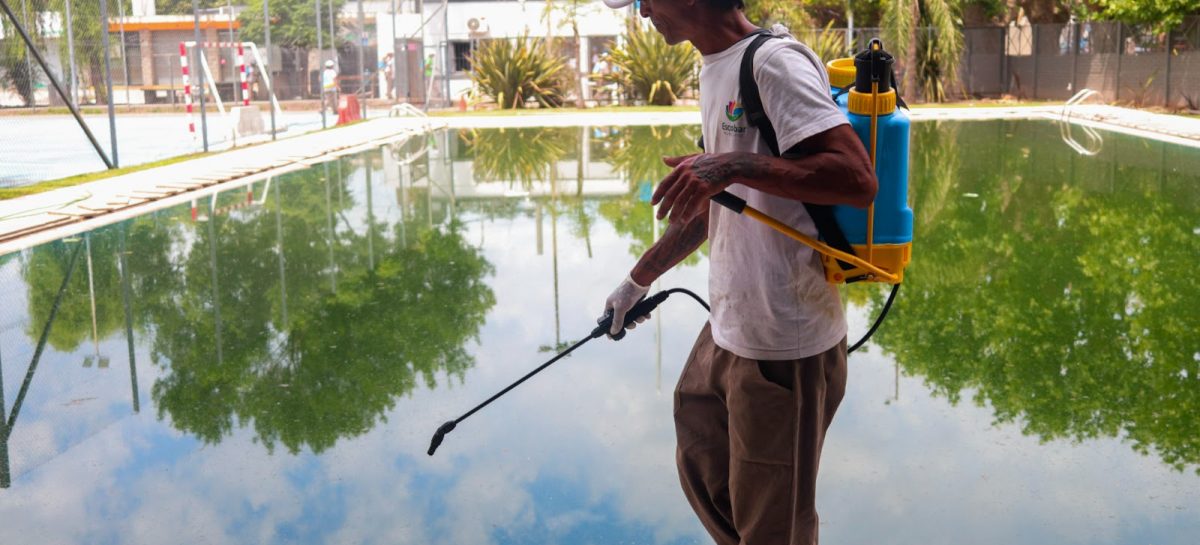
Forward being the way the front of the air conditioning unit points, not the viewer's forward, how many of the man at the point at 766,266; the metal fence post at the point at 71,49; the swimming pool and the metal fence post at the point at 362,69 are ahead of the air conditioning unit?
4

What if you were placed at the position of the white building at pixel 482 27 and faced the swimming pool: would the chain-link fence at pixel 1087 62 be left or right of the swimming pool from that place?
left

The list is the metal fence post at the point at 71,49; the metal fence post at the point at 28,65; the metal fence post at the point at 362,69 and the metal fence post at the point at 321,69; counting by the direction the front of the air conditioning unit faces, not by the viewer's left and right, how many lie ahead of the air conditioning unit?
4

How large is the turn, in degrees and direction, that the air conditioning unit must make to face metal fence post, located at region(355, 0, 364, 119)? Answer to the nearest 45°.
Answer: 0° — it already faces it

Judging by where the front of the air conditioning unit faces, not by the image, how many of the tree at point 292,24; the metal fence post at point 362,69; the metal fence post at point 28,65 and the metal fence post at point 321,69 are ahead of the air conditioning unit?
4

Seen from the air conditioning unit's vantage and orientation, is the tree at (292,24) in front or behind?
in front

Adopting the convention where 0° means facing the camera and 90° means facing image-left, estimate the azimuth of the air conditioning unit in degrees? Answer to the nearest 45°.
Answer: approximately 0°

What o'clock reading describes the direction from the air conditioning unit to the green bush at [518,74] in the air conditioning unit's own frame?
The green bush is roughly at 12 o'clock from the air conditioning unit.

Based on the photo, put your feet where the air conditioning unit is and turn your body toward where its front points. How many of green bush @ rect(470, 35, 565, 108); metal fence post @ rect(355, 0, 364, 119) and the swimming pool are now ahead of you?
3

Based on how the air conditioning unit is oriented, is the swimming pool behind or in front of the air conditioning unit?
in front

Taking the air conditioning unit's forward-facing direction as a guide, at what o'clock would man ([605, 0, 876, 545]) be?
The man is roughly at 12 o'clock from the air conditioning unit.
